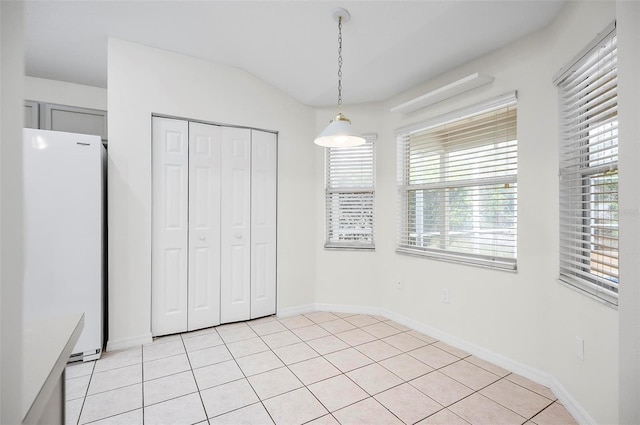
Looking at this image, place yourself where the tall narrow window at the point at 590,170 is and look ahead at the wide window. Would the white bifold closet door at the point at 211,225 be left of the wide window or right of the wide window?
left

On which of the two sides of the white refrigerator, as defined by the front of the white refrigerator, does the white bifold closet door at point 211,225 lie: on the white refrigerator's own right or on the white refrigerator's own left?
on the white refrigerator's own left

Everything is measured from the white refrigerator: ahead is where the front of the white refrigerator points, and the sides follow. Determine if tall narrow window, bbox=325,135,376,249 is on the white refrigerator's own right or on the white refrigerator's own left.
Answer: on the white refrigerator's own left

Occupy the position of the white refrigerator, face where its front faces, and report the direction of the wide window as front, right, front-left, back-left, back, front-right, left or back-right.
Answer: front-left

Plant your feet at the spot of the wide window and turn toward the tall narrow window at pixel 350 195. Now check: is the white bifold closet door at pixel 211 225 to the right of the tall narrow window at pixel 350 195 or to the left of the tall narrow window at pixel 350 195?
left
